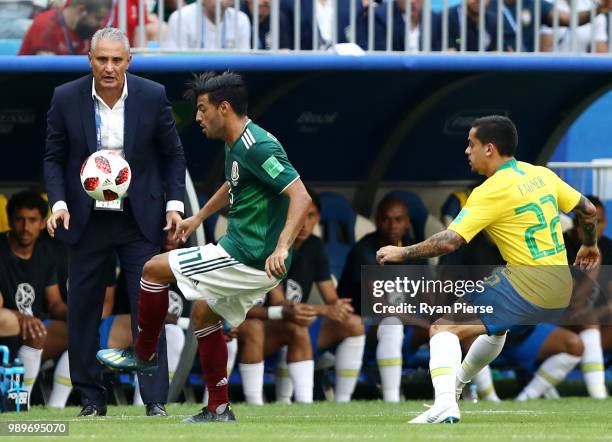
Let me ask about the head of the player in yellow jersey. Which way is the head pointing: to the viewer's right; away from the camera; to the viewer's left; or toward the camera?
to the viewer's left

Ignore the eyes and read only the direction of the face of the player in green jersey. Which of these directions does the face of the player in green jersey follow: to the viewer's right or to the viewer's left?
to the viewer's left

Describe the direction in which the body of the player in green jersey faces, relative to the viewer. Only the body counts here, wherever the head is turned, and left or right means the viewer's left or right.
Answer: facing to the left of the viewer

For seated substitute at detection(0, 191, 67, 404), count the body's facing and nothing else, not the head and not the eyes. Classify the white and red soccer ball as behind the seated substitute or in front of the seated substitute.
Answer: in front

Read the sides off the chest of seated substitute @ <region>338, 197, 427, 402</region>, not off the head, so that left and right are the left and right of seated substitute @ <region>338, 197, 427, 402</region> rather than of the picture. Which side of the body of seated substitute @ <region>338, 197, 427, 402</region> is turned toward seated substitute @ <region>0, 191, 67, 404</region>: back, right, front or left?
right
